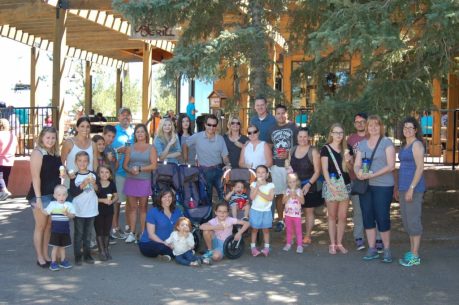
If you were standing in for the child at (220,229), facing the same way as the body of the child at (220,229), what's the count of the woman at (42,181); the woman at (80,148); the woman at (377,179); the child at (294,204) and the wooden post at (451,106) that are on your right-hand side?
2

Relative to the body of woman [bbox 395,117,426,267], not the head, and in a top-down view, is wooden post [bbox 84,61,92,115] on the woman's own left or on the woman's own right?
on the woman's own right

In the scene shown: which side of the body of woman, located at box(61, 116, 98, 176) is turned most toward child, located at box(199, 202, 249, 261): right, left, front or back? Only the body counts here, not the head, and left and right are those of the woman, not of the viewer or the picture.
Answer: left

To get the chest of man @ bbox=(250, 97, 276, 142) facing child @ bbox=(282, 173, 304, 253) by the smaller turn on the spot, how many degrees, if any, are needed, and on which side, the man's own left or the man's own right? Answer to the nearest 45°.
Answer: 0° — they already face them

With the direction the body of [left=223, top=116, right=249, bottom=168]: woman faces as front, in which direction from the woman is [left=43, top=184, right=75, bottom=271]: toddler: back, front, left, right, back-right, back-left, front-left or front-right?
front-right

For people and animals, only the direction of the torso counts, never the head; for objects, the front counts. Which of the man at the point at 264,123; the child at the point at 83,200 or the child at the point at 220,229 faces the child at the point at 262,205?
the man

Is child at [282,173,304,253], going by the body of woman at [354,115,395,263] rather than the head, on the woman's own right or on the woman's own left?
on the woman's own right

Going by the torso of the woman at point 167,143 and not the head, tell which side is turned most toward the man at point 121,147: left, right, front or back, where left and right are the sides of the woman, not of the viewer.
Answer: right
